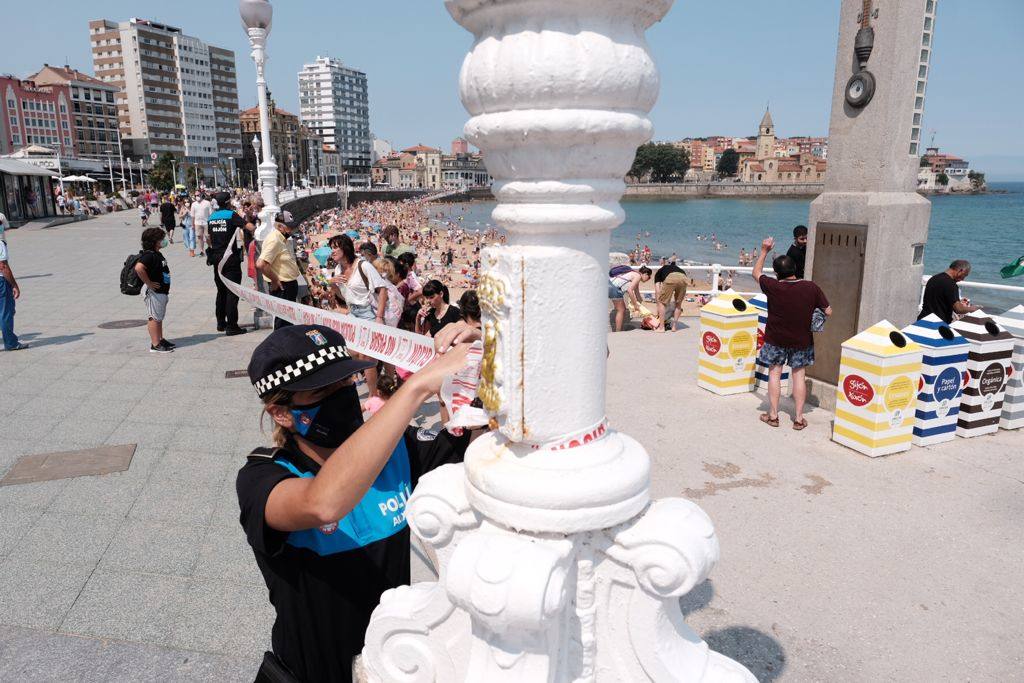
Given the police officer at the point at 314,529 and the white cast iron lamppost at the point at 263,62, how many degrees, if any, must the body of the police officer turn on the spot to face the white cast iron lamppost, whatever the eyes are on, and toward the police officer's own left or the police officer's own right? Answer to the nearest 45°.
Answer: approximately 135° to the police officer's own left

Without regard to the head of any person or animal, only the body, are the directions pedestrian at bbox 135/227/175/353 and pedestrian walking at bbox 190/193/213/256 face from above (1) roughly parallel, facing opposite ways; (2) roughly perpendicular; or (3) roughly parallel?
roughly perpendicular

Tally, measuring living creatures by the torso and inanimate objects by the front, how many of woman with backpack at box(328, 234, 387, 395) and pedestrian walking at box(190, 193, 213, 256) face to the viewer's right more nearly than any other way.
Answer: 0

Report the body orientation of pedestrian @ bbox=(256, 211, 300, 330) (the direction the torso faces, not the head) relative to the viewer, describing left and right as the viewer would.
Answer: facing to the right of the viewer

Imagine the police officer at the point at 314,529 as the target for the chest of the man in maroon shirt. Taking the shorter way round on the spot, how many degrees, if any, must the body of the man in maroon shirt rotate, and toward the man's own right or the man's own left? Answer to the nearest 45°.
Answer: approximately 180°

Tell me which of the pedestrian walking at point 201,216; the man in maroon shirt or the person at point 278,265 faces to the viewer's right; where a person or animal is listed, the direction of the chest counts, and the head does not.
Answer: the person at point 278,265

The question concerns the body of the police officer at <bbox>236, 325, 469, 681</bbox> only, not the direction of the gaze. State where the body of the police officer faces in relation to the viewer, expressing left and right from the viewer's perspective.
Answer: facing the viewer and to the right of the viewer

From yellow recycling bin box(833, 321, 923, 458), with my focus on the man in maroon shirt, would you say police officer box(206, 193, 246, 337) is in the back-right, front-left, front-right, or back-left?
front-left

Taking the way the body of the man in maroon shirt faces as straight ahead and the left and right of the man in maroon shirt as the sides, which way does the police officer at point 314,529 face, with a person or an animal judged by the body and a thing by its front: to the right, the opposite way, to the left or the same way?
to the right

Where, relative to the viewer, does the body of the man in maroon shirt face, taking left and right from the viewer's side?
facing away from the viewer

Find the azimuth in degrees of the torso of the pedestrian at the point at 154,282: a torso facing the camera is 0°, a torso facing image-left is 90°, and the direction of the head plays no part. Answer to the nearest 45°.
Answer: approximately 270°

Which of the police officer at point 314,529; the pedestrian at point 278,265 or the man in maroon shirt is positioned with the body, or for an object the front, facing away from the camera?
the man in maroon shirt

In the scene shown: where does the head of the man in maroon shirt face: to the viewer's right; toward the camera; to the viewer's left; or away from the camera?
away from the camera

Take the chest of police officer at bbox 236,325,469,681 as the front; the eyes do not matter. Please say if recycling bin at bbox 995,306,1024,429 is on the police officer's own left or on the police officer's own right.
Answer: on the police officer's own left

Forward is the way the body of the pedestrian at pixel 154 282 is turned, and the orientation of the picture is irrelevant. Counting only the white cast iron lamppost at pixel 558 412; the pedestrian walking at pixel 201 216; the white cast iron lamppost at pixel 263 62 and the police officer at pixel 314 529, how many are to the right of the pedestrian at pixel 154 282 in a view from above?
2

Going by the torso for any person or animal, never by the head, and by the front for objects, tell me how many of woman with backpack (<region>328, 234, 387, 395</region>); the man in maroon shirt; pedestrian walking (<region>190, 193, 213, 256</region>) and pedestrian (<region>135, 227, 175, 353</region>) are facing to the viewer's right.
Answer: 1
